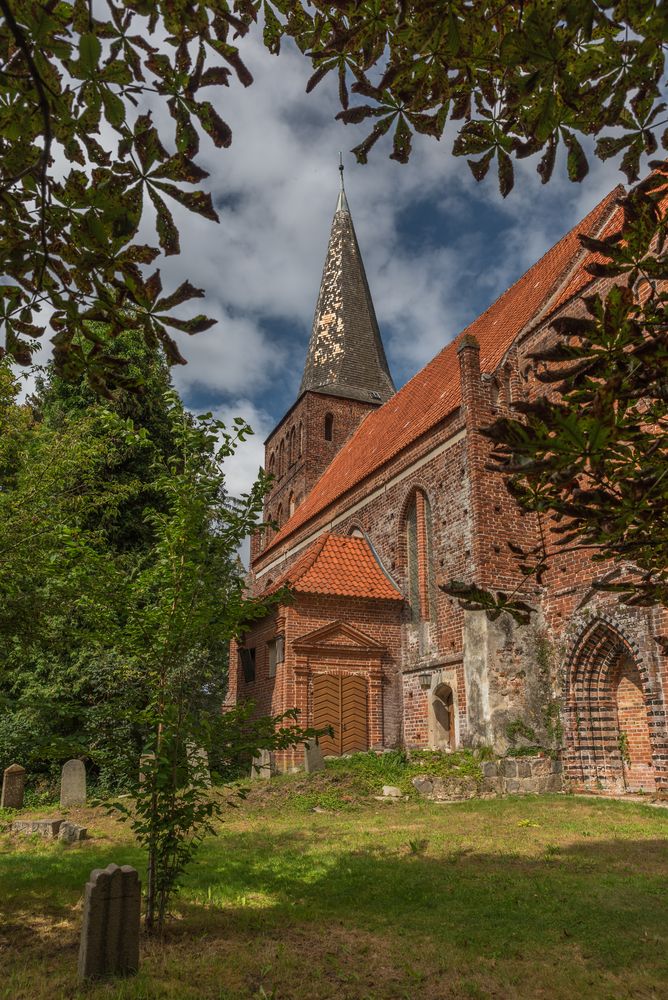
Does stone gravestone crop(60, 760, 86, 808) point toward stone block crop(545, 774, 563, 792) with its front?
no

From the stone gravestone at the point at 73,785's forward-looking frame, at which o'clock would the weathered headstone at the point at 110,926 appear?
The weathered headstone is roughly at 12 o'clock from the stone gravestone.

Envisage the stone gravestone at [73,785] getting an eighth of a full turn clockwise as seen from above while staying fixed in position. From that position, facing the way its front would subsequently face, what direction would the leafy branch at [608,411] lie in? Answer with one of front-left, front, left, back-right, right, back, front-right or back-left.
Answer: front-left

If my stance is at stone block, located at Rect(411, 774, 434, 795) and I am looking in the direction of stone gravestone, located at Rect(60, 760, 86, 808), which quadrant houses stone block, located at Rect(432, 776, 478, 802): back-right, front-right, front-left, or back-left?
back-left

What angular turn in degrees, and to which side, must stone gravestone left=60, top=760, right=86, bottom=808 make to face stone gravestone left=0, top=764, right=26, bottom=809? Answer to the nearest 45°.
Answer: approximately 135° to its right

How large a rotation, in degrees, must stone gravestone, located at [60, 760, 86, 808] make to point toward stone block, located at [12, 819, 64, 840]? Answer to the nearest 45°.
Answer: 0° — it already faces it

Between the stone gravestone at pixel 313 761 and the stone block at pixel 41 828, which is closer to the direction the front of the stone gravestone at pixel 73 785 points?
the stone block

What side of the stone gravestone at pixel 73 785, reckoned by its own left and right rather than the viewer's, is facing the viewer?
front

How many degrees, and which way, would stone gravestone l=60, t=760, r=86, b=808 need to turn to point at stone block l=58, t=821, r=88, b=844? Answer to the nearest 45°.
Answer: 0° — it already faces it

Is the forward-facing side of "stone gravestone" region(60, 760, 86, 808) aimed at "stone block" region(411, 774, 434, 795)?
no

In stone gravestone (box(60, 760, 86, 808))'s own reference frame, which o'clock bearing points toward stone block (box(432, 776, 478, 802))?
The stone block is roughly at 10 o'clock from the stone gravestone.

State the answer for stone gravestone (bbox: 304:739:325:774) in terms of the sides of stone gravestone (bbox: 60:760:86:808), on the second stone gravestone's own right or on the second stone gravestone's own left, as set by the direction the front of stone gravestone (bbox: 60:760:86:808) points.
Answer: on the second stone gravestone's own left

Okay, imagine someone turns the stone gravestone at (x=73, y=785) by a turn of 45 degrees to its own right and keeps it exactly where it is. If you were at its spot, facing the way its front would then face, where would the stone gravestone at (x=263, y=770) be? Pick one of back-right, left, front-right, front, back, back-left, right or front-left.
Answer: back-left

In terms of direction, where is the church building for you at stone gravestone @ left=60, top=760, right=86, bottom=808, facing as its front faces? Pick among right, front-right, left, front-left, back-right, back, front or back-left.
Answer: left
